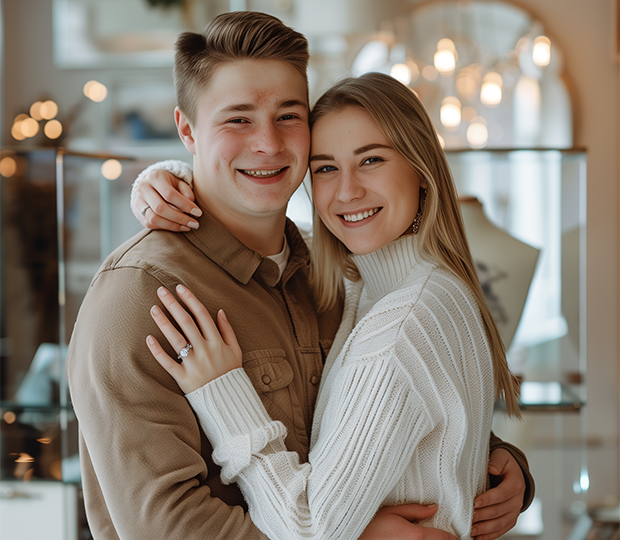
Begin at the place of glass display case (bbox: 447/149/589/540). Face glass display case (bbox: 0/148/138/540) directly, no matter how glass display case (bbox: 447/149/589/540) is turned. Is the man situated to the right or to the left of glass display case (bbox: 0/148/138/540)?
left

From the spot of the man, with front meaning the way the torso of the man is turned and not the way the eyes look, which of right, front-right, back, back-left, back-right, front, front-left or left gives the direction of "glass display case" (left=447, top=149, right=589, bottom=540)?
left

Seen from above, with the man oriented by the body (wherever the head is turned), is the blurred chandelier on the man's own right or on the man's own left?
on the man's own left

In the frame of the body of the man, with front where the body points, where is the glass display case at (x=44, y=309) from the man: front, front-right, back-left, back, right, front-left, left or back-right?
back

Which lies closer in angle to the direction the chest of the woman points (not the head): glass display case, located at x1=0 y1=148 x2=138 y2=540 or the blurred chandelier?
the glass display case
